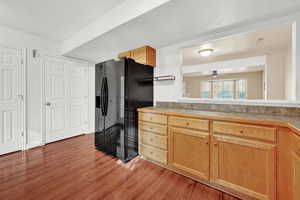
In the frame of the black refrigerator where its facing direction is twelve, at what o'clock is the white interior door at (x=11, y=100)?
The white interior door is roughly at 2 o'clock from the black refrigerator.

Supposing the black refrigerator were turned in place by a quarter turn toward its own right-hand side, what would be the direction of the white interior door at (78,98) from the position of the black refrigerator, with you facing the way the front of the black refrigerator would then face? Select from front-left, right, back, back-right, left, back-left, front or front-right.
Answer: front

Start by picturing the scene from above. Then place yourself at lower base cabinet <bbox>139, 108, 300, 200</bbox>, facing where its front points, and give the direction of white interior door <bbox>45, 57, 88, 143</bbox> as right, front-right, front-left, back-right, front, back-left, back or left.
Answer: front-right

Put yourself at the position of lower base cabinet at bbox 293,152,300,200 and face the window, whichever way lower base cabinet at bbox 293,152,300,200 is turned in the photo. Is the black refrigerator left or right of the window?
left

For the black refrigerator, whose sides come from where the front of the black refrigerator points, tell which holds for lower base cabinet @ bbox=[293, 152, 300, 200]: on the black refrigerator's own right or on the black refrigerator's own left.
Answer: on the black refrigerator's own left

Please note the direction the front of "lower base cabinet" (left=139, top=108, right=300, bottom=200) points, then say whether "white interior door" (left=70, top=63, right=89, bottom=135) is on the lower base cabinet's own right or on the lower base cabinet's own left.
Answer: on the lower base cabinet's own right

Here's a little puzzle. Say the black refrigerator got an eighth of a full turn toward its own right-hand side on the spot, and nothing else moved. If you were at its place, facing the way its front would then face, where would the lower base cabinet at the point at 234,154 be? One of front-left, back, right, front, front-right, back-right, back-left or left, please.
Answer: back-left

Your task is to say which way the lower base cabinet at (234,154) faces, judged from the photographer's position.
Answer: facing the viewer and to the left of the viewer

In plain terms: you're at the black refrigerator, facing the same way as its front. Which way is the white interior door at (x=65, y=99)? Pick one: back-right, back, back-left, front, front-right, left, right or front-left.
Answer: right

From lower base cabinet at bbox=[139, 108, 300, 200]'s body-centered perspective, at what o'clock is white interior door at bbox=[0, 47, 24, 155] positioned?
The white interior door is roughly at 1 o'clock from the lower base cabinet.

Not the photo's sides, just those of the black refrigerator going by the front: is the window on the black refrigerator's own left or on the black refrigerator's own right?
on the black refrigerator's own left

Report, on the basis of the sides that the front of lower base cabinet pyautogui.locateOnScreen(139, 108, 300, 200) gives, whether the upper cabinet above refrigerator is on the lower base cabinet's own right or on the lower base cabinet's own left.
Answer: on the lower base cabinet's own right
